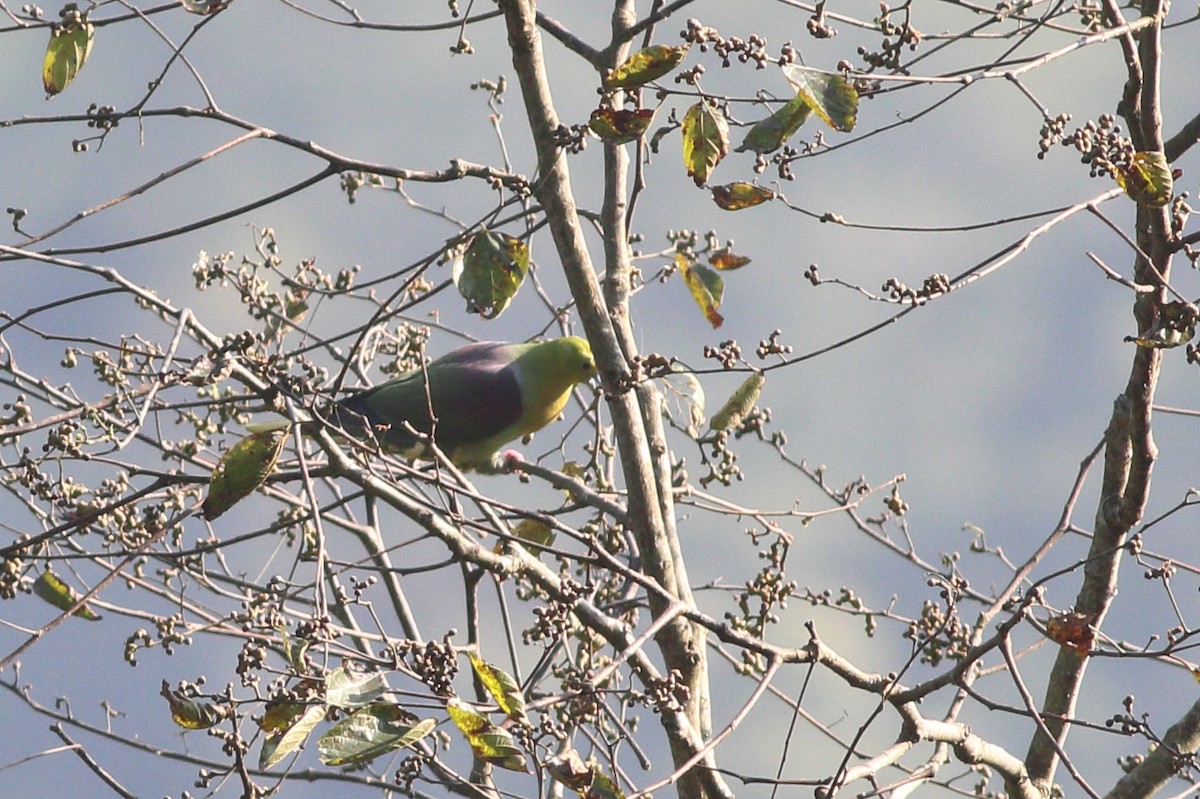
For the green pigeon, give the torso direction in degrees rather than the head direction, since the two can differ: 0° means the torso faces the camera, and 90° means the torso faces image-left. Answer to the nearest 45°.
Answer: approximately 270°
